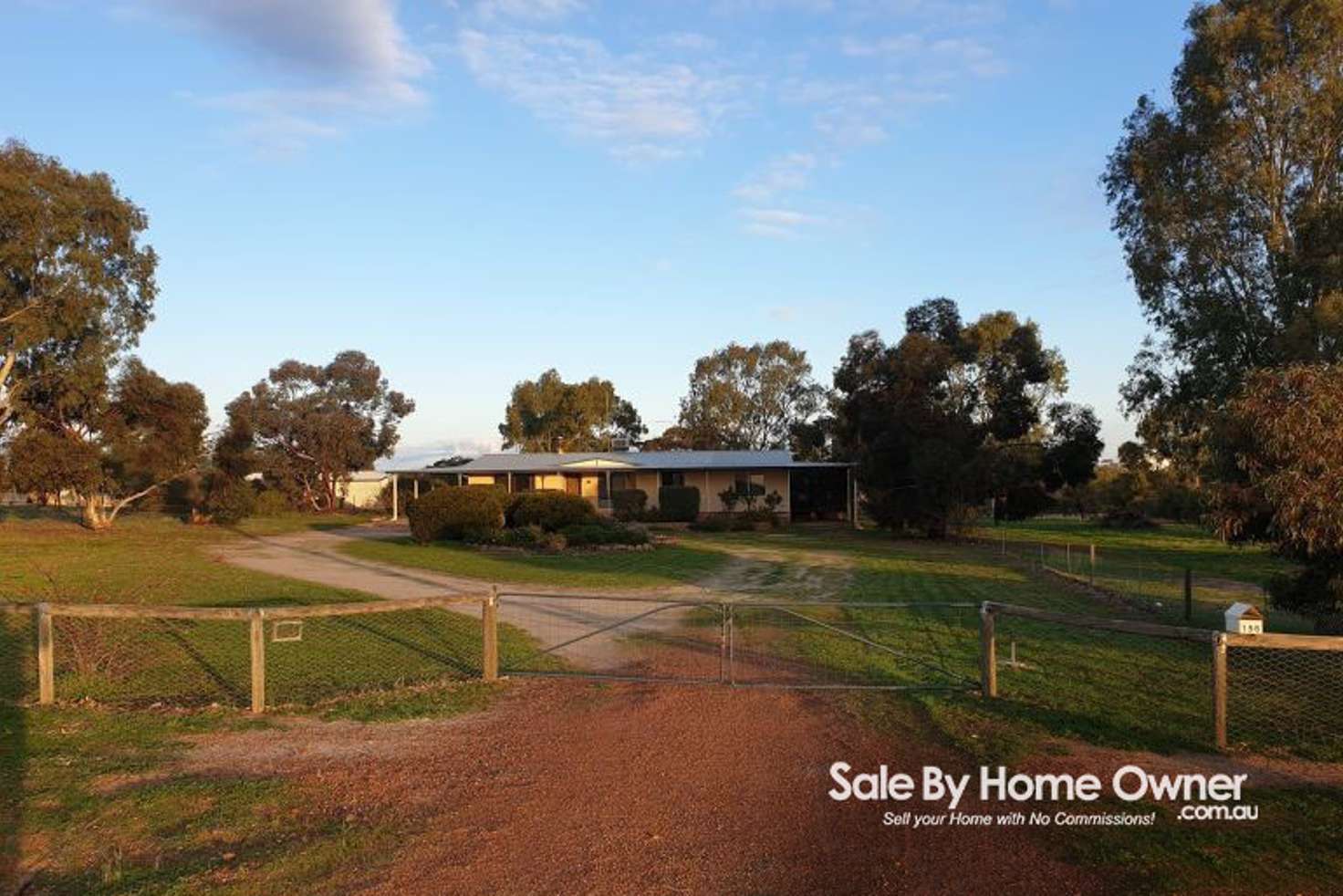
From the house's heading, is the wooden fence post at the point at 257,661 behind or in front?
in front

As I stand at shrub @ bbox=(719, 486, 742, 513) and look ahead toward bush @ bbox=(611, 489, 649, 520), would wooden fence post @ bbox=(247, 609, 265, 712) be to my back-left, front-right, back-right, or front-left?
front-left

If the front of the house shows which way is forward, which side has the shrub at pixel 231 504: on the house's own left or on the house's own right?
on the house's own right

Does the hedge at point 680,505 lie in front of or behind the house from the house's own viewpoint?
in front

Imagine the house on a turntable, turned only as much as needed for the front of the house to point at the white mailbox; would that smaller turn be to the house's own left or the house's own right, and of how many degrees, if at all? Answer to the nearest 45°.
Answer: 0° — it already faces it

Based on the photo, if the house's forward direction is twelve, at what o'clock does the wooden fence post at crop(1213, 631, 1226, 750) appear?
The wooden fence post is roughly at 12 o'clock from the house.

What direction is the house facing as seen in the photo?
toward the camera

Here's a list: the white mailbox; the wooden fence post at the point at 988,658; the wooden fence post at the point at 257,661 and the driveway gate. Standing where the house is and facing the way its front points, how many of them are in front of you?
4

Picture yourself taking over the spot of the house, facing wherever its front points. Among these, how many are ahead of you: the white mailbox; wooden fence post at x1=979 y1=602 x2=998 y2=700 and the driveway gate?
3

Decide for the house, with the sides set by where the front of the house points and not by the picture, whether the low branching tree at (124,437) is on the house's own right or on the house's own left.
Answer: on the house's own right

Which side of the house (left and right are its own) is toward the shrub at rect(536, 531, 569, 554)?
front

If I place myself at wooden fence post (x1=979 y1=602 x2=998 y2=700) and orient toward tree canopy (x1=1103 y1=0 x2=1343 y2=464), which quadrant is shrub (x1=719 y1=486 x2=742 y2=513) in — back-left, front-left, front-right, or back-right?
front-left

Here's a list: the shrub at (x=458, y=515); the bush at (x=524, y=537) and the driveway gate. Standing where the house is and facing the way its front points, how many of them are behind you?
0

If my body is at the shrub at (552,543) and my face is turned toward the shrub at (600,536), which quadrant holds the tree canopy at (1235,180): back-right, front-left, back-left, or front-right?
front-right

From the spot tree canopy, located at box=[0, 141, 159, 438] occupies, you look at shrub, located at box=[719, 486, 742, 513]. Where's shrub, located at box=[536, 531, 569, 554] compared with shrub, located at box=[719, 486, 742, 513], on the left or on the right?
right

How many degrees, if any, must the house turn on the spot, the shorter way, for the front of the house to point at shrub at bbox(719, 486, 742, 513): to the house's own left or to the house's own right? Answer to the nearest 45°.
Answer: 0° — it already faces it
